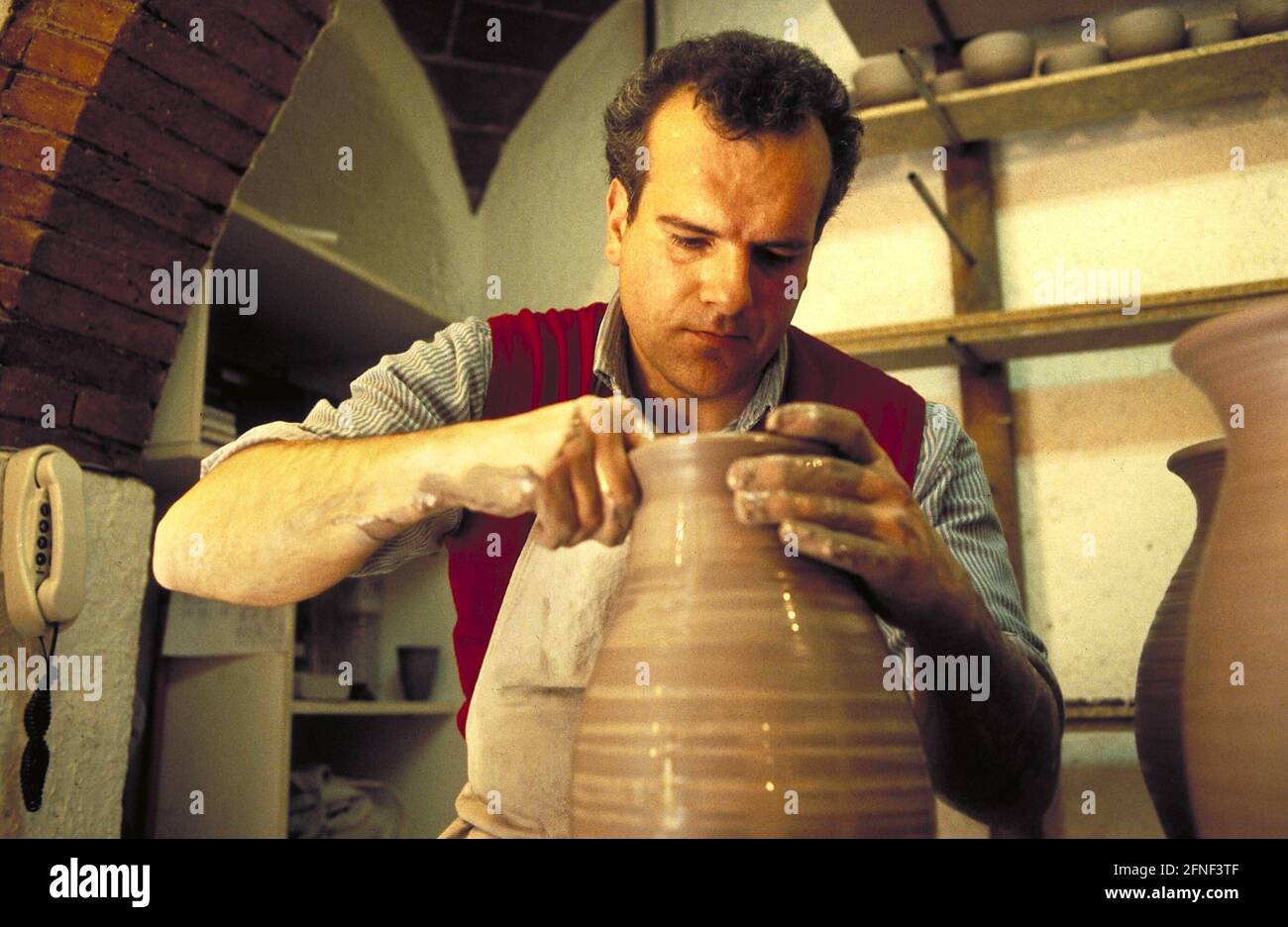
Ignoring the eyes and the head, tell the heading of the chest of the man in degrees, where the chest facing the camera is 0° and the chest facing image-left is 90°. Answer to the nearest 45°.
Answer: approximately 0°

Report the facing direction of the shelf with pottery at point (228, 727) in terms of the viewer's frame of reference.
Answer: facing the viewer and to the right of the viewer

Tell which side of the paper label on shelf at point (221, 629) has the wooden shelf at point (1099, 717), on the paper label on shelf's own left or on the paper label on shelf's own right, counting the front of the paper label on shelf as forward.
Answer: on the paper label on shelf's own left

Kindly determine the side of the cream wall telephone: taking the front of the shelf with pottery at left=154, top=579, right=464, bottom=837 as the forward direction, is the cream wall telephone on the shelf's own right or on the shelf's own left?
on the shelf's own right

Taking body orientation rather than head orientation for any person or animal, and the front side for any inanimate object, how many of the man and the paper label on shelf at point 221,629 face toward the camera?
2

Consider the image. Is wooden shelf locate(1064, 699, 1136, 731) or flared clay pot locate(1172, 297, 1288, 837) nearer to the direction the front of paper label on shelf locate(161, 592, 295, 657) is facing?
the flared clay pot

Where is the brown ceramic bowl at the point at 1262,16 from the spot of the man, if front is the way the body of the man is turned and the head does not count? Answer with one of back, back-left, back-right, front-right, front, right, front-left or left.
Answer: back-left

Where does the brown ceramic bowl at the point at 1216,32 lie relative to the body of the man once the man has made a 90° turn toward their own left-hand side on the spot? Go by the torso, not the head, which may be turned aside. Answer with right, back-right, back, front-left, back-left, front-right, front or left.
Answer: front-left
